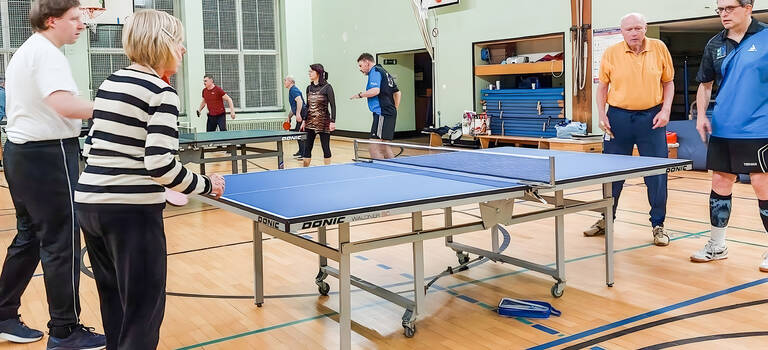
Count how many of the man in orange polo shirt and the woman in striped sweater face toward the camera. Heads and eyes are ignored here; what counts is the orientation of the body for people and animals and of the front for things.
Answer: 1

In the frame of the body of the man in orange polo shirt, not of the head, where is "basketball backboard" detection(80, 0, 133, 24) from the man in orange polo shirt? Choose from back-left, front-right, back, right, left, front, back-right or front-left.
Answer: back-right

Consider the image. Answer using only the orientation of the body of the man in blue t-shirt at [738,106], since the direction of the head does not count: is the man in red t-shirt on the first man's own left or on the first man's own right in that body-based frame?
on the first man's own right

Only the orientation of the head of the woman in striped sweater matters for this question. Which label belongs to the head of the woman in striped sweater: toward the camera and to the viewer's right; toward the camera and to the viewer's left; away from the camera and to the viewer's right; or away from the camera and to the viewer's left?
away from the camera and to the viewer's right

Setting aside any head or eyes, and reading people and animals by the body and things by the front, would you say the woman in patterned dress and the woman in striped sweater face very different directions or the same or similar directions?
very different directions

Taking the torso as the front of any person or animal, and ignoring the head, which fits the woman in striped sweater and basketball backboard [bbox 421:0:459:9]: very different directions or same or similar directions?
very different directions

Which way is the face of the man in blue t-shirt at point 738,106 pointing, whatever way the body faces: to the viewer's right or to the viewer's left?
to the viewer's left

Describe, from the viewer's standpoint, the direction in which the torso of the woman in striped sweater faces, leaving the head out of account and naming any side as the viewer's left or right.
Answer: facing away from the viewer and to the right of the viewer

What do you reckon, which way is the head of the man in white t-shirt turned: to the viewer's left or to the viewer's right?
to the viewer's right

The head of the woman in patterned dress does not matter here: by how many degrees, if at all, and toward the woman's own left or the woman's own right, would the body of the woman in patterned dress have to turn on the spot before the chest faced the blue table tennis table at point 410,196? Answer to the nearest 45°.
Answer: approximately 45° to the woman's own left

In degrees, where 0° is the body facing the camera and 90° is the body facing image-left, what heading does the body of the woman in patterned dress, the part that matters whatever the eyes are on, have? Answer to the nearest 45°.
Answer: approximately 45°
